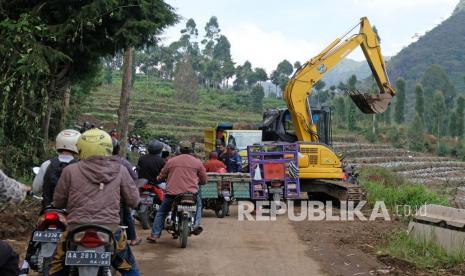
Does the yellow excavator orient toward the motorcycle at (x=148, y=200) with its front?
no

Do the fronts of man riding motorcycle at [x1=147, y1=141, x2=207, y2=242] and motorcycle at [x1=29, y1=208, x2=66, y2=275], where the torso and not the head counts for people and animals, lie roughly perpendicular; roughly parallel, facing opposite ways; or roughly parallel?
roughly parallel

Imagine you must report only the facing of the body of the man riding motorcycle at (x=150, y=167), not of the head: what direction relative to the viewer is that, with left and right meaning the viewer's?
facing away from the viewer

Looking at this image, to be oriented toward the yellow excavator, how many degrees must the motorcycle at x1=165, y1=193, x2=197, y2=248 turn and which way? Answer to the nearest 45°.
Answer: approximately 45° to its right

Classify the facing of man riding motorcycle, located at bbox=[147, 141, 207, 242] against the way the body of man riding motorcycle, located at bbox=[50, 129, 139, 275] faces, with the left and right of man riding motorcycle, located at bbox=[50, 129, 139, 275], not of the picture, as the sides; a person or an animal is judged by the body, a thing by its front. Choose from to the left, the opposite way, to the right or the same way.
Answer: the same way

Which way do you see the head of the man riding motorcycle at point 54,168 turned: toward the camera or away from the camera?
away from the camera

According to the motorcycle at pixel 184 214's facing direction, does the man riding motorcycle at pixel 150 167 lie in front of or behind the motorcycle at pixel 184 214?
in front

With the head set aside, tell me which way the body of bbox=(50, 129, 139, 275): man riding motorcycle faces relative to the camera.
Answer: away from the camera

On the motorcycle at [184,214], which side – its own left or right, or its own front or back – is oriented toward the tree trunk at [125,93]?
front

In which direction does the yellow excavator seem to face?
to the viewer's right

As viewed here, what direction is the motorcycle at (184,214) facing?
away from the camera

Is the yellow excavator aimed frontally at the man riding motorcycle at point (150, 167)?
no

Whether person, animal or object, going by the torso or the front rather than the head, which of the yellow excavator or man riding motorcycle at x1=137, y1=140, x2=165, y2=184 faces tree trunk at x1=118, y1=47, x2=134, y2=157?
the man riding motorcycle

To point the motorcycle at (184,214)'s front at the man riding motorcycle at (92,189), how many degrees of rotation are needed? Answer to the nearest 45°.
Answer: approximately 180°

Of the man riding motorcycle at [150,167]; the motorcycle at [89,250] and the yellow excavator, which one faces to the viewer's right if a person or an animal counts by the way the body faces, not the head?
the yellow excavator

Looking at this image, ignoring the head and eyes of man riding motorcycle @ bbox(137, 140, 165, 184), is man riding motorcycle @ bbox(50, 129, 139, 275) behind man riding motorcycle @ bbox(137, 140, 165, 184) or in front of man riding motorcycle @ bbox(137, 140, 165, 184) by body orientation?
behind

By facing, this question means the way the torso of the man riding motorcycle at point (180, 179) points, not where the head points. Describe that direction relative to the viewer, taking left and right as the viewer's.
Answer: facing away from the viewer

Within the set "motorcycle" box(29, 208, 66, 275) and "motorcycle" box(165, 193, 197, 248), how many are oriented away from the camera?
2

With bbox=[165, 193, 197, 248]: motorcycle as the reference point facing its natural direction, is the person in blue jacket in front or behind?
in front
